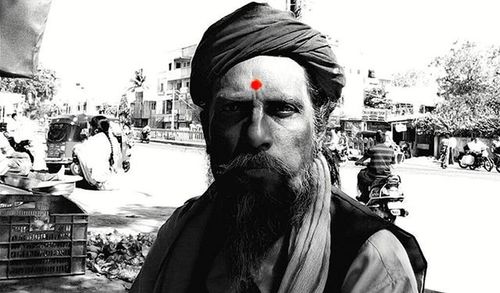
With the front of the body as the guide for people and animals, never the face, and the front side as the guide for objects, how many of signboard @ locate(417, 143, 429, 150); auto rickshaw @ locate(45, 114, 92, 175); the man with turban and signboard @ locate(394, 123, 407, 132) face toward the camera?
3

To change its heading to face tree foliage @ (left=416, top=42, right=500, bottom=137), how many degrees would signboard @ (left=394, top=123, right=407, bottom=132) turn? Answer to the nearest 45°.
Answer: approximately 90° to its left

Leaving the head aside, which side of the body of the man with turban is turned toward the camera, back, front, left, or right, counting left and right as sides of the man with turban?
front

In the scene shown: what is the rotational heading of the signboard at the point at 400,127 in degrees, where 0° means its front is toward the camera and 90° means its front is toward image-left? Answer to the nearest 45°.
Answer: approximately 0°

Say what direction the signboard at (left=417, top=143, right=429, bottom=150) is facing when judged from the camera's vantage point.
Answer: facing the viewer

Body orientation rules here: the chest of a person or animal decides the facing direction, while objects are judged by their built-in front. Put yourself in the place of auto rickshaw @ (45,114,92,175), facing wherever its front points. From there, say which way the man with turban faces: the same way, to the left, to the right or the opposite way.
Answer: the opposite way
